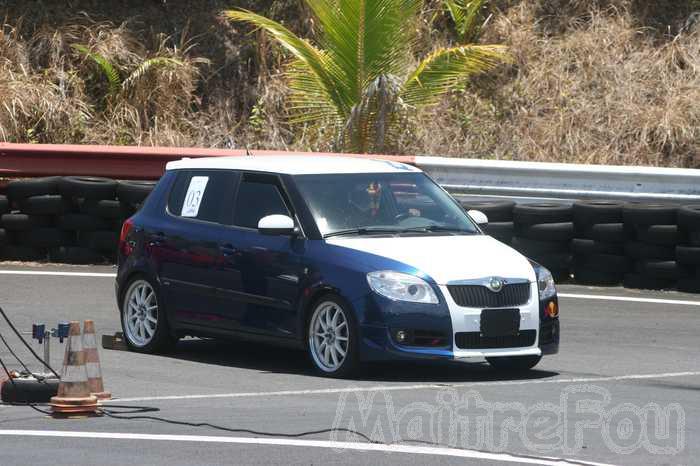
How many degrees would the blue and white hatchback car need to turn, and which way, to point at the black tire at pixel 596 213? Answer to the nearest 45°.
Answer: approximately 90° to its left

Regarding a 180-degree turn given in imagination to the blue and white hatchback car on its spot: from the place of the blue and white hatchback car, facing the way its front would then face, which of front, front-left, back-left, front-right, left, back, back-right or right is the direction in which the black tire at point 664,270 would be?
right

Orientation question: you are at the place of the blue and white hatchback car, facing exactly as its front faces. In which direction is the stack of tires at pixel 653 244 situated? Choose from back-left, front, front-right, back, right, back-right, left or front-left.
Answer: left

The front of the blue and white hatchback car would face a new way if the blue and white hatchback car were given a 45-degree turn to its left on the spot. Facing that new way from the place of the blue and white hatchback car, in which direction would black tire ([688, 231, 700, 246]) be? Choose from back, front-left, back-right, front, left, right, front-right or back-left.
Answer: front-left

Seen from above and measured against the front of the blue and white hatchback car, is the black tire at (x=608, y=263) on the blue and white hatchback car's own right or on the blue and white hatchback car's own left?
on the blue and white hatchback car's own left

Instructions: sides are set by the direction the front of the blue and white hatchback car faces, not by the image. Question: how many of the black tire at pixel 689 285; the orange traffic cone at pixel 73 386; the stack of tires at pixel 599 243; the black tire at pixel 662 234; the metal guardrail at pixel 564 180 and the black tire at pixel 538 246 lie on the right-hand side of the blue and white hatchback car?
1

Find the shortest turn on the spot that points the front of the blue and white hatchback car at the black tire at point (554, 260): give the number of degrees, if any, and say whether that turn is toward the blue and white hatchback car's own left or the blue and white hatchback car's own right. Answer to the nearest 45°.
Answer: approximately 90° to the blue and white hatchback car's own left

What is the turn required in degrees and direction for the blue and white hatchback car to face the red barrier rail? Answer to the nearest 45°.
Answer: approximately 180°

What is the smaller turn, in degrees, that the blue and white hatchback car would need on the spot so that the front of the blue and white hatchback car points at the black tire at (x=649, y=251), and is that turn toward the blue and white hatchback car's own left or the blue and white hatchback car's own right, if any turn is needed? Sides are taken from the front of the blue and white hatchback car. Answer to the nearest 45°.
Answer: approximately 90° to the blue and white hatchback car's own left

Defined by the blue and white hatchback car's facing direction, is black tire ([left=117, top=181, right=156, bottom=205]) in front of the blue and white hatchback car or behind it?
behind

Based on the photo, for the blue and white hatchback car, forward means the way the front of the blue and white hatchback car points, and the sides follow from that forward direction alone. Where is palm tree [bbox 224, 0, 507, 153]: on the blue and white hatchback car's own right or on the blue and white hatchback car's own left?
on the blue and white hatchback car's own left

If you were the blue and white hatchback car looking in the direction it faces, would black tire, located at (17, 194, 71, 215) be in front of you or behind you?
behind

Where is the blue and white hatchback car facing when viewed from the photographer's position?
facing the viewer and to the right of the viewer

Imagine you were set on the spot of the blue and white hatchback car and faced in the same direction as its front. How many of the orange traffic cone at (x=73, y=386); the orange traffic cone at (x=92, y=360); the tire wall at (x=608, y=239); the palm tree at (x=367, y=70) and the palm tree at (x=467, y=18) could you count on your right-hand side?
2
